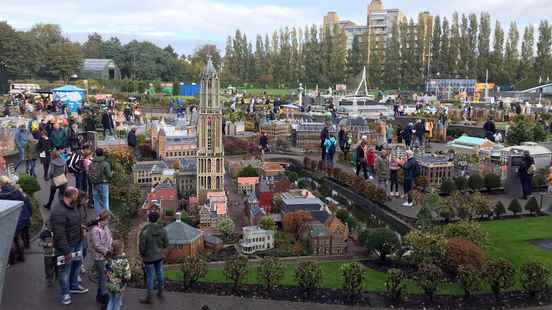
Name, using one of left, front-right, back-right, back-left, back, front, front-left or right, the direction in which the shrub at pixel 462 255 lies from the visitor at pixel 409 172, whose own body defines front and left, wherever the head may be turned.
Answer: left

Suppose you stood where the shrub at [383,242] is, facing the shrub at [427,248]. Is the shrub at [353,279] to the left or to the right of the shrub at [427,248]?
right

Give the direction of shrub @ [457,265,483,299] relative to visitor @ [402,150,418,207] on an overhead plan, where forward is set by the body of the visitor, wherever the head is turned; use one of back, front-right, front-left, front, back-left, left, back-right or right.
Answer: left

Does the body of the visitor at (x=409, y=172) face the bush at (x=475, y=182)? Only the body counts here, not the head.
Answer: no

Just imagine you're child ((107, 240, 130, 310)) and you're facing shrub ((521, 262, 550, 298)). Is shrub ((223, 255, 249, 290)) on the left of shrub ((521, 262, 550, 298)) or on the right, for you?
left

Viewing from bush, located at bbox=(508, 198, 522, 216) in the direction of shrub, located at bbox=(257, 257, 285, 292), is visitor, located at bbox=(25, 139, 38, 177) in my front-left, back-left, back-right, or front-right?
front-right
